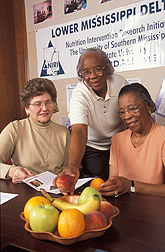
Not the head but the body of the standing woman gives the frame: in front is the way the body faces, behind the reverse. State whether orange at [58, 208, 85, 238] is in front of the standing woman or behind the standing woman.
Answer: in front

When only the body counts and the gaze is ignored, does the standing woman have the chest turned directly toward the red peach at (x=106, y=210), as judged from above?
yes

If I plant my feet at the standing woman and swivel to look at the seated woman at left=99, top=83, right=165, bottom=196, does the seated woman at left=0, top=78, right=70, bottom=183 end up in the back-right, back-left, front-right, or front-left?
back-right

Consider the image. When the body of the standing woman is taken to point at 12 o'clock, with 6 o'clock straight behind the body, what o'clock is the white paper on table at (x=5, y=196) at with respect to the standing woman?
The white paper on table is roughly at 1 o'clock from the standing woman.

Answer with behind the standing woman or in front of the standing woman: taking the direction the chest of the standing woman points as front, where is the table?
in front
